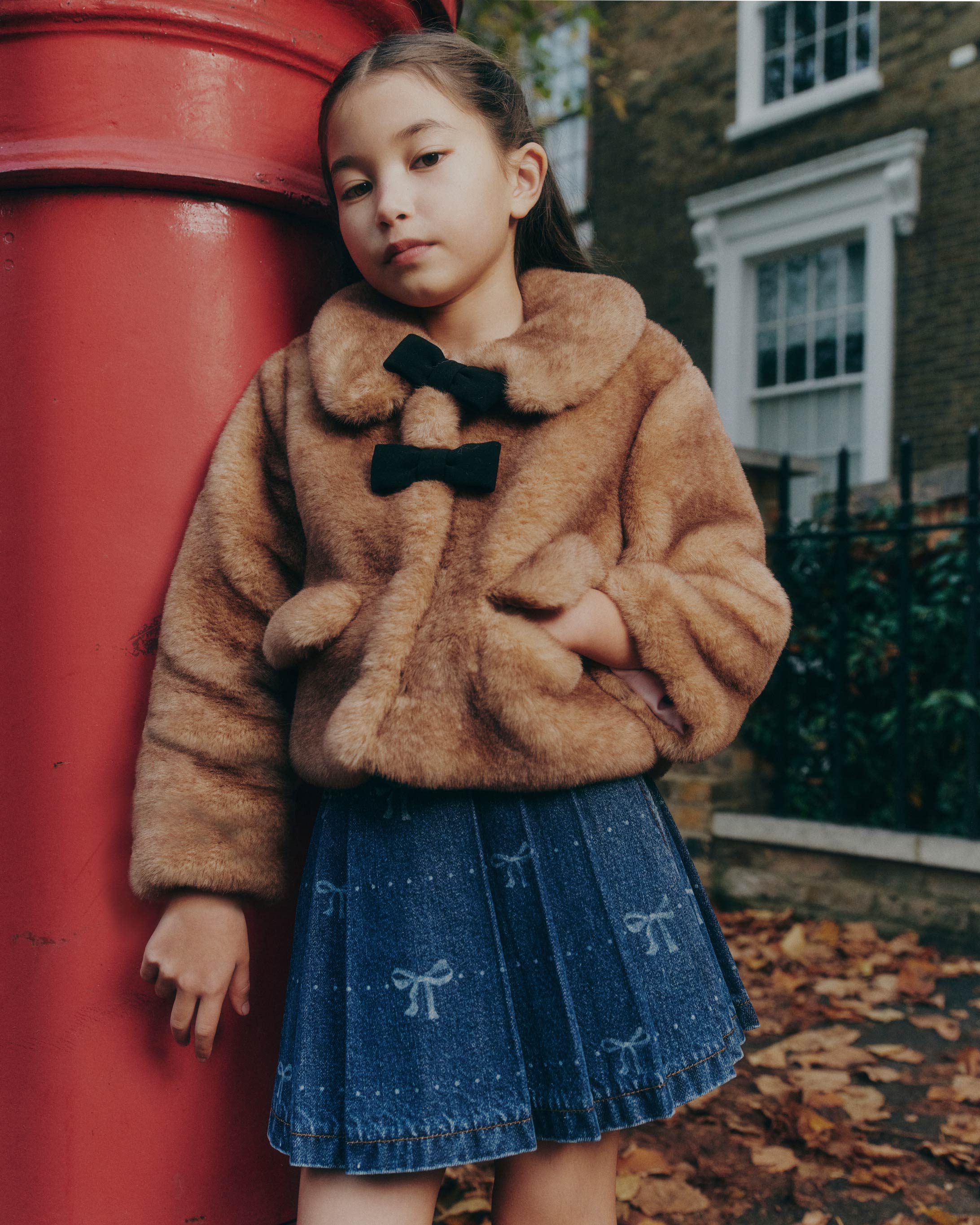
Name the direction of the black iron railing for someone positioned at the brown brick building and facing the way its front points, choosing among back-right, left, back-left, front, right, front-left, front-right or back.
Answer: front-left

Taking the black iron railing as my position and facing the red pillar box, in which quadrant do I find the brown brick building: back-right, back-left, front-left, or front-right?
back-right

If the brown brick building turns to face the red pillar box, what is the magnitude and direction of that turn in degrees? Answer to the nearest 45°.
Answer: approximately 45° to its left

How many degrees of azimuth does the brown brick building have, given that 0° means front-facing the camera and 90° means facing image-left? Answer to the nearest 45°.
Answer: approximately 45°

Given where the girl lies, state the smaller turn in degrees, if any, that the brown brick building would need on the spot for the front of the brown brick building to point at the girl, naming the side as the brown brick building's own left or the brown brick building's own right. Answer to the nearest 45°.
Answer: approximately 45° to the brown brick building's own left
